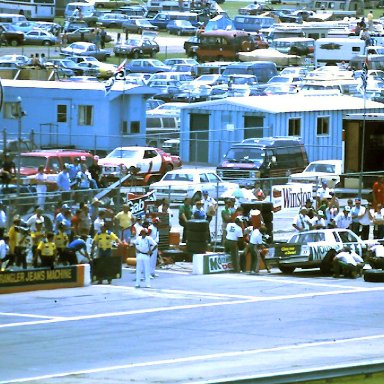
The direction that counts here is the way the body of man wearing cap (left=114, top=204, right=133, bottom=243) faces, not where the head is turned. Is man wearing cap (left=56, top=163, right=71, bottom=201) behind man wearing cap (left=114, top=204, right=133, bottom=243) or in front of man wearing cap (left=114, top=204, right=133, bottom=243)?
behind

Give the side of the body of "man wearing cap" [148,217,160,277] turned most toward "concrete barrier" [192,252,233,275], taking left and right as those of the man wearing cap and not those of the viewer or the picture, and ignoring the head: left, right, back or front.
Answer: left

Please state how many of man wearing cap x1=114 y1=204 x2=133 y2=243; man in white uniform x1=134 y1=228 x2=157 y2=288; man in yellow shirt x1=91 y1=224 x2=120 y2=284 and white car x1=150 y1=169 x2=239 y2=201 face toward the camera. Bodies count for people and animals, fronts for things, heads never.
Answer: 3

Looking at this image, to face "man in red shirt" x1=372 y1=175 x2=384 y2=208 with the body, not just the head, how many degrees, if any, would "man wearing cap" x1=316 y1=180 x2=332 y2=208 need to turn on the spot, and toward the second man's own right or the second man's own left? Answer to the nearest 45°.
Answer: approximately 135° to the second man's own left

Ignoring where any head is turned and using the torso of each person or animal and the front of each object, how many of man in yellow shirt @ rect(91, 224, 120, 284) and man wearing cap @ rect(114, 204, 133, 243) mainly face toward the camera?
2
